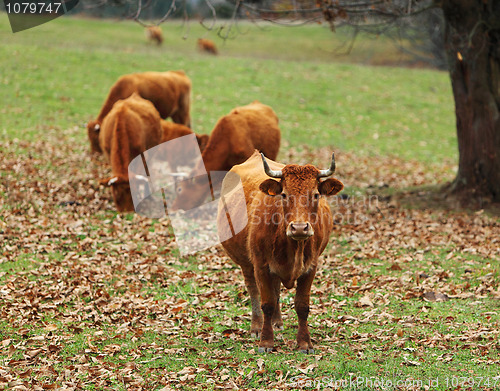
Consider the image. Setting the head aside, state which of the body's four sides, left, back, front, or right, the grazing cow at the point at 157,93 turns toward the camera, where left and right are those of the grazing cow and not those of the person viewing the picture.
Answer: left

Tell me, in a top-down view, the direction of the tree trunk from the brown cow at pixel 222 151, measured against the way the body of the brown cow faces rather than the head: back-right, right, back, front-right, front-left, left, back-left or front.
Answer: back-left

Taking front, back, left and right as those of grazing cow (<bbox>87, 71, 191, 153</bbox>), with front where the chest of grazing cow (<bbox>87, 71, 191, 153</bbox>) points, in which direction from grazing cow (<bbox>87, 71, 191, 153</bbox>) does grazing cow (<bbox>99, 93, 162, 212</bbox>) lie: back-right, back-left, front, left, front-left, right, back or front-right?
left

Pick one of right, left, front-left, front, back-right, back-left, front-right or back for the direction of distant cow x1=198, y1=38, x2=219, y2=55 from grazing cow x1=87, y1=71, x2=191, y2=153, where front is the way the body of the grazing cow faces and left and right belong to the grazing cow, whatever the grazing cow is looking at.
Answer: right

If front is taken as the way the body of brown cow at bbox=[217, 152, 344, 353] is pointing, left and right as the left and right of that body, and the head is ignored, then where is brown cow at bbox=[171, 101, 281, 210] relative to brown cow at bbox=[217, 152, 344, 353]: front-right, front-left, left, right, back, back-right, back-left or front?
back

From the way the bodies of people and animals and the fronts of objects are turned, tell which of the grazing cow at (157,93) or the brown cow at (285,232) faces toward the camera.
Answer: the brown cow

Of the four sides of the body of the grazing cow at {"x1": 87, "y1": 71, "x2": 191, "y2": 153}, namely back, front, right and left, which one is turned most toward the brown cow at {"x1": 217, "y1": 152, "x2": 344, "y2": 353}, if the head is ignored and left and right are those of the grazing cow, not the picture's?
left

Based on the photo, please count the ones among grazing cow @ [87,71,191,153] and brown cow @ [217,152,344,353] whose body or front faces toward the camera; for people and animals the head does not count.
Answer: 1

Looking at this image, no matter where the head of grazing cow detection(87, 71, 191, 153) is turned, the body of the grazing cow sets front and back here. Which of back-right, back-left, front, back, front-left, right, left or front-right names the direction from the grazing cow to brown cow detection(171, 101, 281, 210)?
left

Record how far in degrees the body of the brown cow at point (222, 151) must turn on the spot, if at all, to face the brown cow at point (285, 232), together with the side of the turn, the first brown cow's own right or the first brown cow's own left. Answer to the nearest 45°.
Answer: approximately 45° to the first brown cow's own left

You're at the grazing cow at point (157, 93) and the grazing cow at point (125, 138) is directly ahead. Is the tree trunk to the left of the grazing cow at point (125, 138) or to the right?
left

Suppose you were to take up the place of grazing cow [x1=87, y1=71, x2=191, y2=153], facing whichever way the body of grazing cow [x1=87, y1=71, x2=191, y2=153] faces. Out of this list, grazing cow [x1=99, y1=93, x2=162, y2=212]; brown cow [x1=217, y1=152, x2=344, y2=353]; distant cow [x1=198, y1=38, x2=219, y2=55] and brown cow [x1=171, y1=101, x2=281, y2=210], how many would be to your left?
3

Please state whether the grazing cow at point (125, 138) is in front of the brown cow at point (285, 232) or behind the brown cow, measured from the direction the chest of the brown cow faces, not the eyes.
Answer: behind

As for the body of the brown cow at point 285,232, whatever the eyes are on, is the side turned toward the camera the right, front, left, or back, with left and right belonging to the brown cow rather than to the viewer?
front
